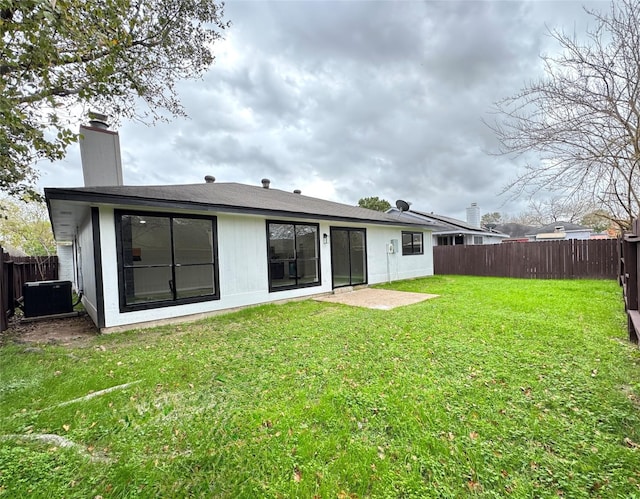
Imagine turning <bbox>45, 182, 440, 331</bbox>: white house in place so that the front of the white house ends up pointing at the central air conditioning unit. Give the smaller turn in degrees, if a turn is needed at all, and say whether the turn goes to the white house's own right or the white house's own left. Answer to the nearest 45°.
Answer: approximately 45° to the white house's own left

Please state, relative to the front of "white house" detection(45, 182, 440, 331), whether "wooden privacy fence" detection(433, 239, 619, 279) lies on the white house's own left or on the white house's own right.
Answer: on the white house's own right

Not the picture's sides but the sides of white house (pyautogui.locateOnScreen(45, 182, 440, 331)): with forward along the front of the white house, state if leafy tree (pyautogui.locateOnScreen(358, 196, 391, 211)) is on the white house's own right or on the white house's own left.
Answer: on the white house's own right

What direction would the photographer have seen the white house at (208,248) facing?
facing away from the viewer and to the left of the viewer

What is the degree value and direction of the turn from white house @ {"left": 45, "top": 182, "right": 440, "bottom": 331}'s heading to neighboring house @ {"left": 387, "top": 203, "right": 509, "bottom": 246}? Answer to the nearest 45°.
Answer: approximately 90° to its right
